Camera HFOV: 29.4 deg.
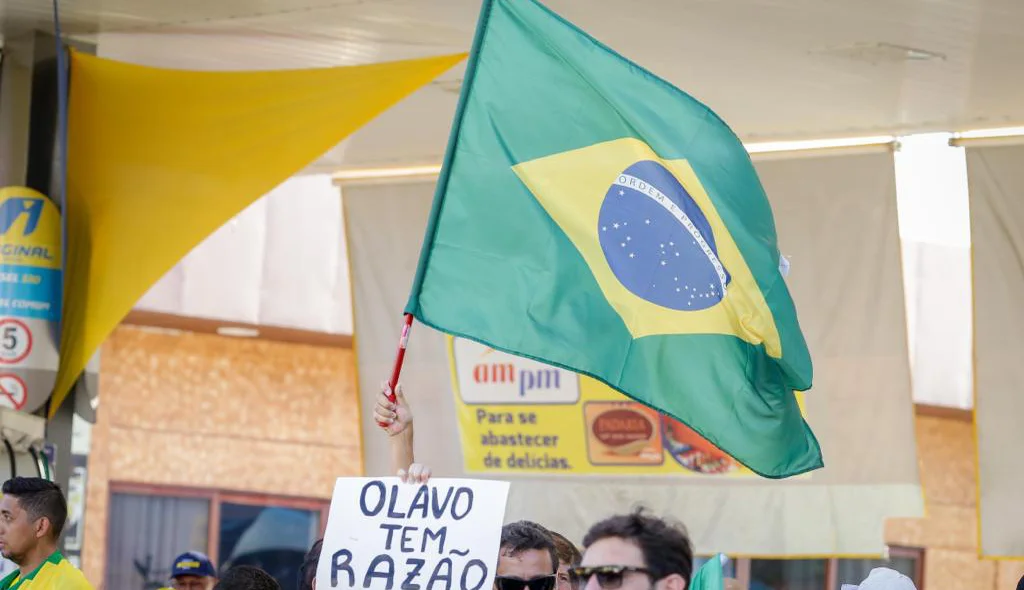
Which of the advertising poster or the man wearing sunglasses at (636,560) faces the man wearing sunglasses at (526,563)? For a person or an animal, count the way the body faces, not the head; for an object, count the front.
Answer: the advertising poster

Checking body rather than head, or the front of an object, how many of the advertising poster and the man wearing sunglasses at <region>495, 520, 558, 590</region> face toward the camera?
2

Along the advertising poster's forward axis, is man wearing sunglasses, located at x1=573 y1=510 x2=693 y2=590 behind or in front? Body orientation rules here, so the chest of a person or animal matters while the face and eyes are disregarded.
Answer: in front

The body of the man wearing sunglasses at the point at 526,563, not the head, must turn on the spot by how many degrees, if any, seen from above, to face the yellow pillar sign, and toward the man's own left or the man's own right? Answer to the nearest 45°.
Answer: approximately 135° to the man's own right

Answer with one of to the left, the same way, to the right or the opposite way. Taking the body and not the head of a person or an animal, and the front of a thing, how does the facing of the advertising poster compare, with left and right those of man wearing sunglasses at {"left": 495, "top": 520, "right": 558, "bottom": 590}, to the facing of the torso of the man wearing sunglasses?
the same way

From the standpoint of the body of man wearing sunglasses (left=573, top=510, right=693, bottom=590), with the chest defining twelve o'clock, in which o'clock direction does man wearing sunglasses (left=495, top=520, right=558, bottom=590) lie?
man wearing sunglasses (left=495, top=520, right=558, bottom=590) is roughly at 4 o'clock from man wearing sunglasses (left=573, top=510, right=693, bottom=590).

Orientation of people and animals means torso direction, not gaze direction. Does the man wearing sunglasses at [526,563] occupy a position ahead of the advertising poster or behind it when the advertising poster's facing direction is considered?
ahead

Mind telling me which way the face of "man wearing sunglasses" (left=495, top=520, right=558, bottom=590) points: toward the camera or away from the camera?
toward the camera

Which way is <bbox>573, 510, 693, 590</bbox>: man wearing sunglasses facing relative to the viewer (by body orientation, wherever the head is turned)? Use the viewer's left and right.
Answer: facing the viewer and to the left of the viewer

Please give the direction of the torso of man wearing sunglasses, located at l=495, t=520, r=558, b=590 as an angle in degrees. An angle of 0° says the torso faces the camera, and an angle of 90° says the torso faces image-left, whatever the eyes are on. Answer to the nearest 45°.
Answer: approximately 0°

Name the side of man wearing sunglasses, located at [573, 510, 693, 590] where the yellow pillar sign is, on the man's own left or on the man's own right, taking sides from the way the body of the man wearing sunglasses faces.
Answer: on the man's own right

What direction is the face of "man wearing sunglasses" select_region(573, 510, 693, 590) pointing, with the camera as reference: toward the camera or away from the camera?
toward the camera

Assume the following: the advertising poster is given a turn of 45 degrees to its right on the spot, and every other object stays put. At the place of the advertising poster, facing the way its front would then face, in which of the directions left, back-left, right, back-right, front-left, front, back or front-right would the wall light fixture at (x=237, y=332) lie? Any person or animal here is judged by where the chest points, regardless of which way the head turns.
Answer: right

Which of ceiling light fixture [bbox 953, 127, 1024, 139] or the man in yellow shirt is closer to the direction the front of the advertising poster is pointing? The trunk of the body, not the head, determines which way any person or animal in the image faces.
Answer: the man in yellow shirt

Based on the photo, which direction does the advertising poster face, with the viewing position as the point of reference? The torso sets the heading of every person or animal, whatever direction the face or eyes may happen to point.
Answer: facing the viewer

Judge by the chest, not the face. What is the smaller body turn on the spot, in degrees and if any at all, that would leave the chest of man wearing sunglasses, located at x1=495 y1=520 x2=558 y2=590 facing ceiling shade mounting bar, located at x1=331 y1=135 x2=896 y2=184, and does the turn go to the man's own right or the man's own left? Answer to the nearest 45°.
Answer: approximately 180°

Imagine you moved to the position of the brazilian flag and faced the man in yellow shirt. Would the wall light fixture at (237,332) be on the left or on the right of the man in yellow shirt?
right
